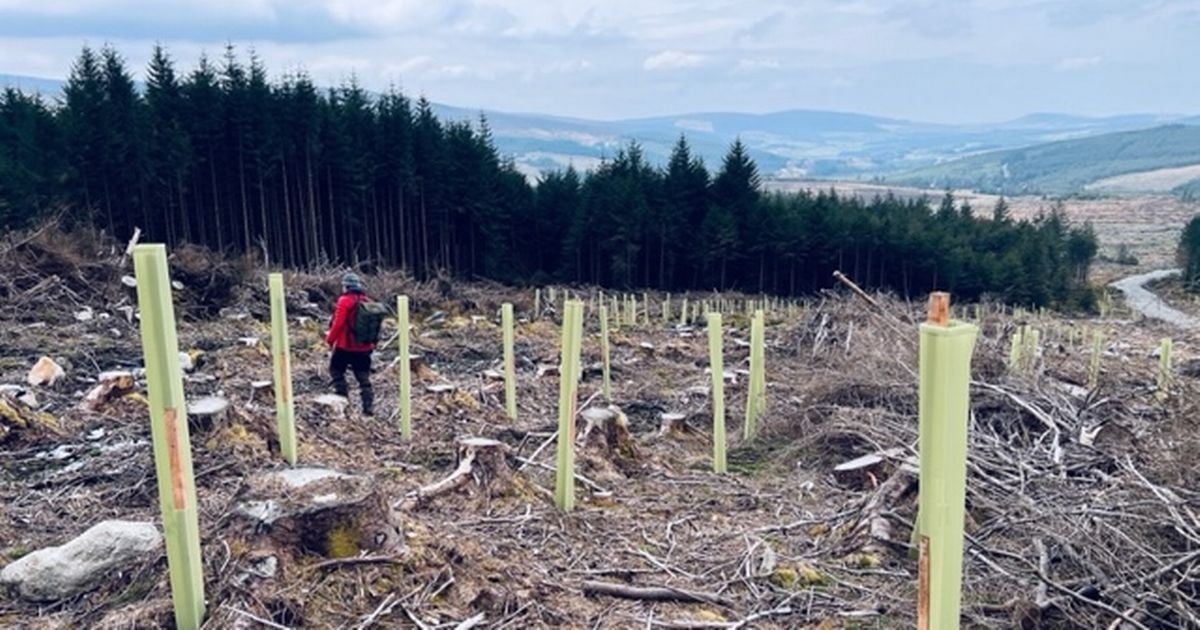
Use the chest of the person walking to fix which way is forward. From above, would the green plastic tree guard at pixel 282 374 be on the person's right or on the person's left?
on the person's left

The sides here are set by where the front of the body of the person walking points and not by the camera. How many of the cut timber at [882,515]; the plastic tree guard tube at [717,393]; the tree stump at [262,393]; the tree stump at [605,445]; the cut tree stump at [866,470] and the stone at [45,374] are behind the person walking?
4

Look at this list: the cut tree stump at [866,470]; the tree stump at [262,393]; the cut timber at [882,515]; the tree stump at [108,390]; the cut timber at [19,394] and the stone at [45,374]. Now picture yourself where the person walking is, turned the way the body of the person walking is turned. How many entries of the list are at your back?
2

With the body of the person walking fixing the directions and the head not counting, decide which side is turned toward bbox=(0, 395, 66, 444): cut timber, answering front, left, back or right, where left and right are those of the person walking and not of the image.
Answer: left

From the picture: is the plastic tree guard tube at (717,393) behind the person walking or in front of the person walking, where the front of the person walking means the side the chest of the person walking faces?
behind

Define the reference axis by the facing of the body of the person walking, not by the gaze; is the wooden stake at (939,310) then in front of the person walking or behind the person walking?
behind

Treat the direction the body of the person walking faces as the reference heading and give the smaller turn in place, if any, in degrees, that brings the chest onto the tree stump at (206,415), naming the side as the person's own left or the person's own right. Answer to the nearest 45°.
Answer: approximately 90° to the person's own left

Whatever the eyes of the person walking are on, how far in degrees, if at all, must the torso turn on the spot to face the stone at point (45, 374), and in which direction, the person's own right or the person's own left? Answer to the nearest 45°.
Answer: approximately 45° to the person's own left

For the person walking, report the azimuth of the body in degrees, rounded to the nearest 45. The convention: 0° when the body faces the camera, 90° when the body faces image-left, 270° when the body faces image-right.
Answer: approximately 135°

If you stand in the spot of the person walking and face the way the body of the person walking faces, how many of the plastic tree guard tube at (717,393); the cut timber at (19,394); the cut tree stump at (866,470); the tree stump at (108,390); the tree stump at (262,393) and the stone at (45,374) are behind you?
2

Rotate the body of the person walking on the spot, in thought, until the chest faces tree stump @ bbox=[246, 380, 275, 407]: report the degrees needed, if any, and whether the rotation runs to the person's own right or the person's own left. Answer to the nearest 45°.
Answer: approximately 45° to the person's own left

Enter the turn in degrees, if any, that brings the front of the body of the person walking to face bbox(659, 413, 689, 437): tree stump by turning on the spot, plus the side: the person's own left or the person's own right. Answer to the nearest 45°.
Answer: approximately 135° to the person's own right

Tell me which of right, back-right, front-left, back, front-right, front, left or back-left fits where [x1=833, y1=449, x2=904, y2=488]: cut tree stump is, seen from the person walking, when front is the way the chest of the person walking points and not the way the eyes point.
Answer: back
